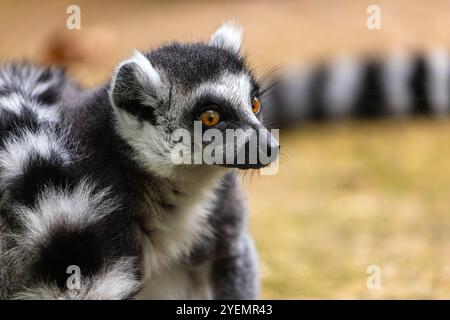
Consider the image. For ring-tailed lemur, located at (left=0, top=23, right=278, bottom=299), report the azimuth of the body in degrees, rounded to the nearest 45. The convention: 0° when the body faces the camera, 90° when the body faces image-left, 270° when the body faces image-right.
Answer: approximately 315°
